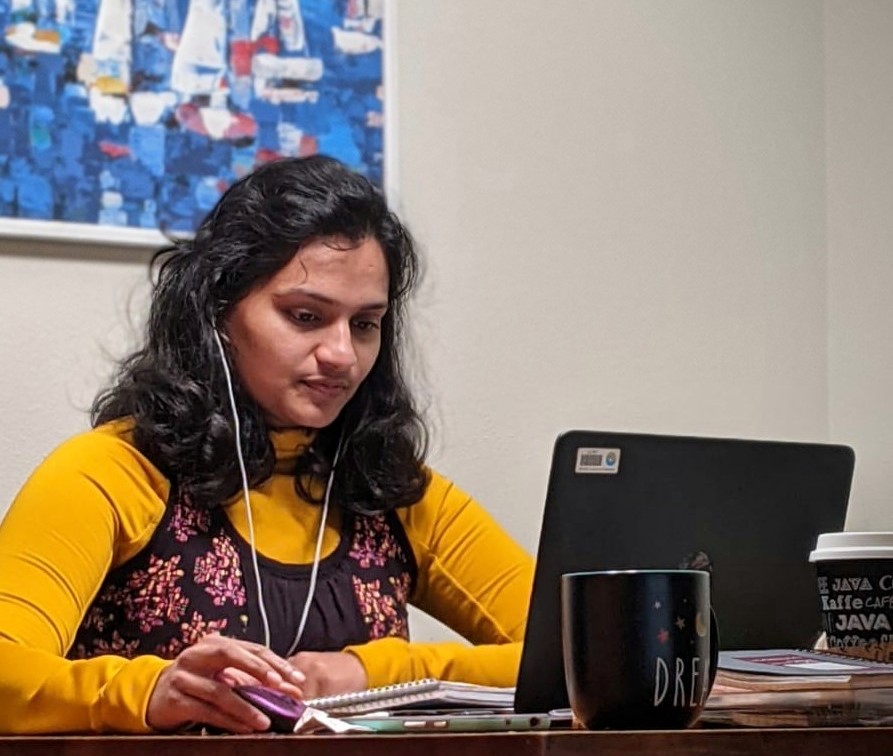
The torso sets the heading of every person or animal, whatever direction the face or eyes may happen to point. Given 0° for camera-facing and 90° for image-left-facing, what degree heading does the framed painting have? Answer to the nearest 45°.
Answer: approximately 0°

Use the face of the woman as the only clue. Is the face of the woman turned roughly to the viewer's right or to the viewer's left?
to the viewer's right

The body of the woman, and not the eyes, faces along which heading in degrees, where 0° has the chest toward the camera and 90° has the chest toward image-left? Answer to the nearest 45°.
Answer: approximately 315°

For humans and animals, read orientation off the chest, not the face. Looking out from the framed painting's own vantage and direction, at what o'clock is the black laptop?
The black laptop is roughly at 11 o'clock from the framed painting.
